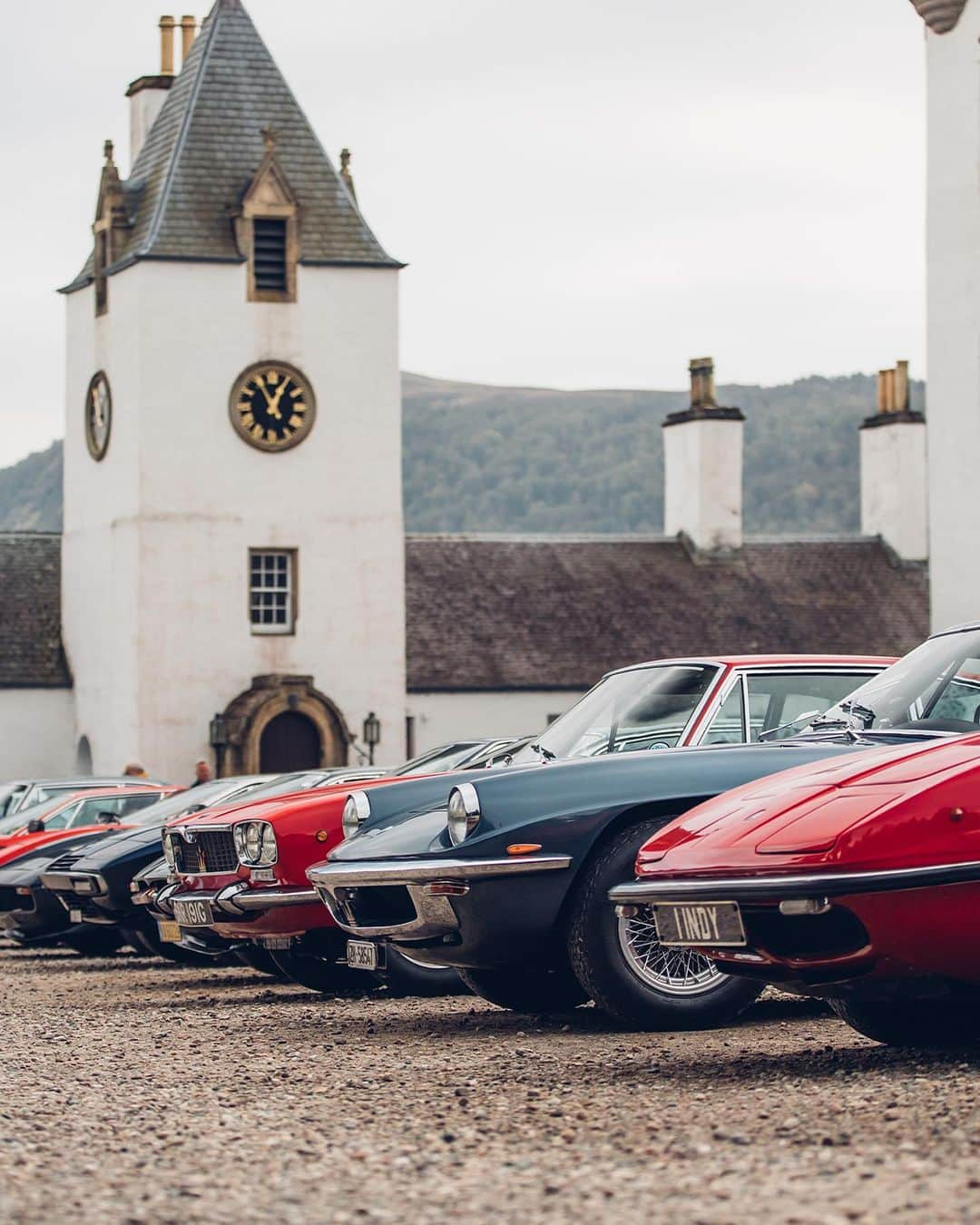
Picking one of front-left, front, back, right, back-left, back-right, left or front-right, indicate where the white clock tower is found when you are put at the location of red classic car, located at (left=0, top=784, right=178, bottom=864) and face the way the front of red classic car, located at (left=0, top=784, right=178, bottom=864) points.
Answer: back-right

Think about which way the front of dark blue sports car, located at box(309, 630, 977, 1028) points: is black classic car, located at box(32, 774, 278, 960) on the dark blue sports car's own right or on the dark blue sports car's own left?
on the dark blue sports car's own right

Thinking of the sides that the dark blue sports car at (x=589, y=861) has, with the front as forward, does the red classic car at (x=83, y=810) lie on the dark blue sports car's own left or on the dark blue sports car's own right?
on the dark blue sports car's own right

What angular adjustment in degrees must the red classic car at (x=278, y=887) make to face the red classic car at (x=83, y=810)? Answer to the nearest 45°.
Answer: approximately 135° to its right

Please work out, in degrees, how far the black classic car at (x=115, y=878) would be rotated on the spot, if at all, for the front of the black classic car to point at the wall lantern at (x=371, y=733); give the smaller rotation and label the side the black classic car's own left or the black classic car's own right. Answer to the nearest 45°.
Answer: approximately 135° to the black classic car's own right

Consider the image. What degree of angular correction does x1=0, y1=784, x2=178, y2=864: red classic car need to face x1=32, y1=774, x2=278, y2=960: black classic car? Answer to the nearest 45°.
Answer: approximately 45° to its left

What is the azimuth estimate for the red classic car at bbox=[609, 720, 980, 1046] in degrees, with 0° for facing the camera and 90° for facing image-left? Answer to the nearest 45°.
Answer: approximately 45°

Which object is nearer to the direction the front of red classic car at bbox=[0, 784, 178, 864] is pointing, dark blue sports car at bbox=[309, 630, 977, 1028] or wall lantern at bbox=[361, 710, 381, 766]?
the dark blue sports car

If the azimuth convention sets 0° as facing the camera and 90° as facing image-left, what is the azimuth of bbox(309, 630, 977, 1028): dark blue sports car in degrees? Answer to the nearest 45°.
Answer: approximately 45°

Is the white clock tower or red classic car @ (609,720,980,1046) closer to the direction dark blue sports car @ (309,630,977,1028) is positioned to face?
the red classic car
